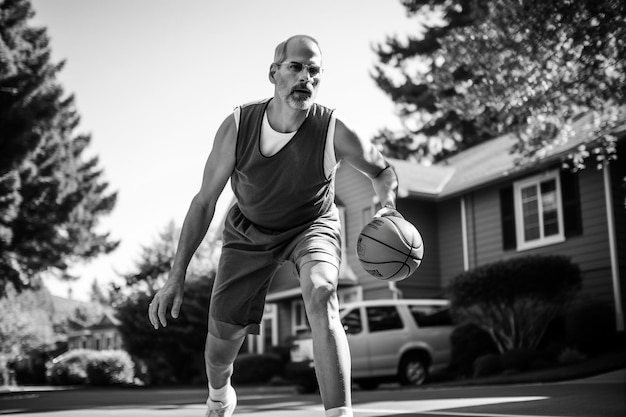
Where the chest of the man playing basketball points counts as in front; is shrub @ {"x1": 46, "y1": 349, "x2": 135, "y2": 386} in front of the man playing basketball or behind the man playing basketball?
behind

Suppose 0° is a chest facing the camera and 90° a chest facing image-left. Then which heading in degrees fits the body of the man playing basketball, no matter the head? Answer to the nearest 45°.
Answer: approximately 0°

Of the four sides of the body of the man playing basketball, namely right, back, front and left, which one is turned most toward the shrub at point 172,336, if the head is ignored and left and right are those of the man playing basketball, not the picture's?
back

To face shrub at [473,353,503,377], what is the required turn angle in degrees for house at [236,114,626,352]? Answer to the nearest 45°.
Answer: approximately 45° to its left

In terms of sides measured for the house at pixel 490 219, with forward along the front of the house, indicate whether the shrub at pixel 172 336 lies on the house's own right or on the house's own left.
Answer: on the house's own right

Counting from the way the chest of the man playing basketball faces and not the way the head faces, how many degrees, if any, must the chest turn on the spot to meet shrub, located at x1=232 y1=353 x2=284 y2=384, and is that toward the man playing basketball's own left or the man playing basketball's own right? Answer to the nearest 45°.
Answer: approximately 180°

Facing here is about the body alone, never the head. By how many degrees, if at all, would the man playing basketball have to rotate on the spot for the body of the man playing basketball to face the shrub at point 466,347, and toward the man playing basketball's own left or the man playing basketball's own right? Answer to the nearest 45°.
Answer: approximately 180°

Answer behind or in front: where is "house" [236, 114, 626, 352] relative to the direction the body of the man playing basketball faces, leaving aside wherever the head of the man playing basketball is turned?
behind

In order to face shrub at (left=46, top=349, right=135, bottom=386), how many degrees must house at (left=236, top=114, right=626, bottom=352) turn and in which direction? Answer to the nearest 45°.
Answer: approximately 90° to its right

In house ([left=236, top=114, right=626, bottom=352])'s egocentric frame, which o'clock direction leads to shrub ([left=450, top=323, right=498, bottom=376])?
The shrub is roughly at 11 o'clock from the house.
